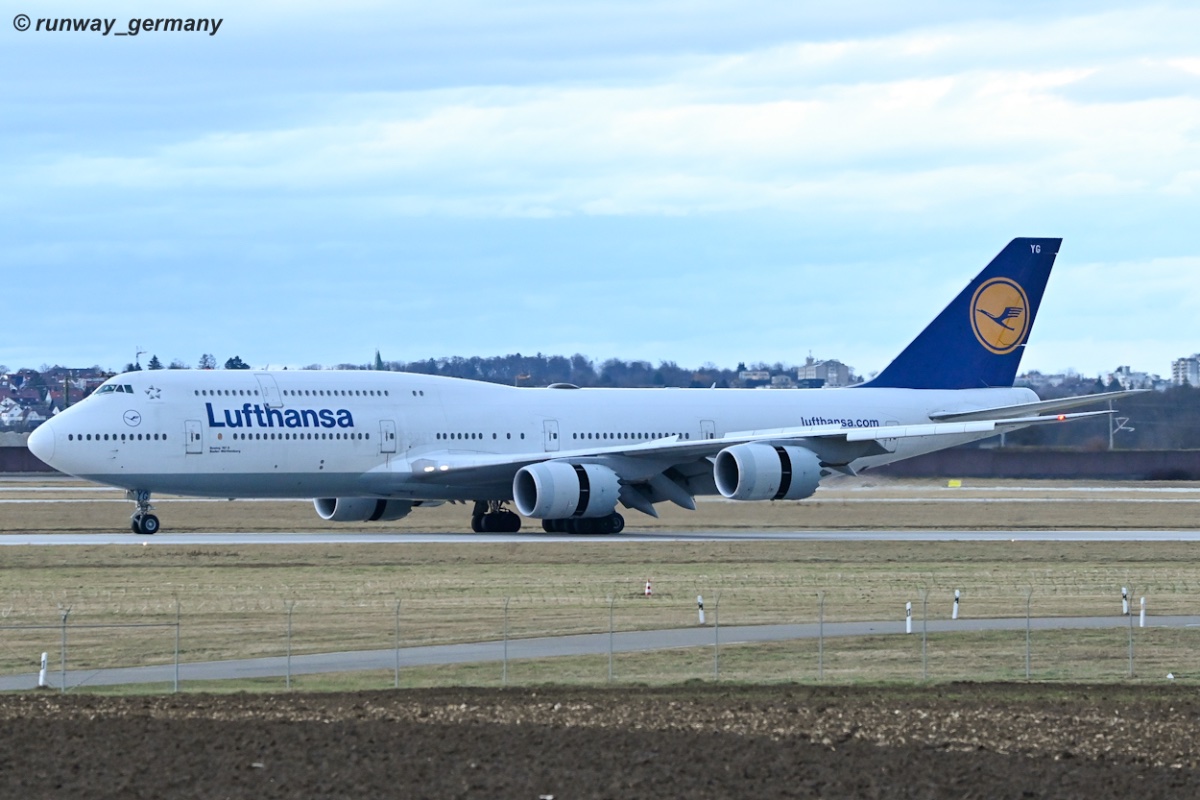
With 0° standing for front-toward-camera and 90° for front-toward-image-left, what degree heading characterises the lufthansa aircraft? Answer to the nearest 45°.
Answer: approximately 45°
